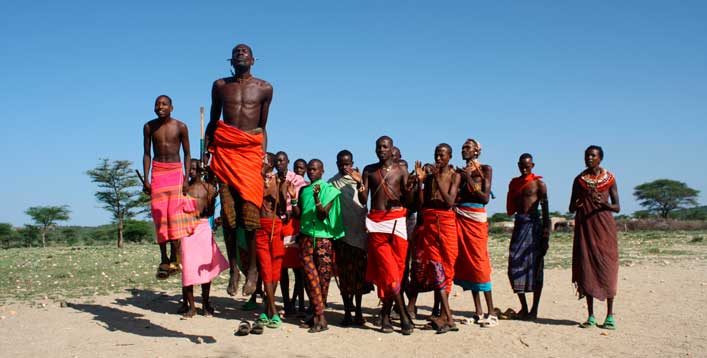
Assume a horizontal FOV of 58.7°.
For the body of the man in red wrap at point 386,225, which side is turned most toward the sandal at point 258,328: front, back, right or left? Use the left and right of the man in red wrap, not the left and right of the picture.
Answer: right

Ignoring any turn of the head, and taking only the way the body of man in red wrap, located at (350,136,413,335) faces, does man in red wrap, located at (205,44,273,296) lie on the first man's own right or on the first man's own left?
on the first man's own right

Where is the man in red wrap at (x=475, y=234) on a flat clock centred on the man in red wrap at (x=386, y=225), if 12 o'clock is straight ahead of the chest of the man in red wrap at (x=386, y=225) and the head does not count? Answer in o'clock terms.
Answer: the man in red wrap at (x=475, y=234) is roughly at 8 o'clock from the man in red wrap at (x=386, y=225).

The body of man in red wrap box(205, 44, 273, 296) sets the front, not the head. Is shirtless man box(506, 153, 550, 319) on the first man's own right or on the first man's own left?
on the first man's own left

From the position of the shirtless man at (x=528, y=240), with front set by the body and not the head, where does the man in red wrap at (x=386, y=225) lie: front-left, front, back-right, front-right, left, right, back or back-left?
front-right

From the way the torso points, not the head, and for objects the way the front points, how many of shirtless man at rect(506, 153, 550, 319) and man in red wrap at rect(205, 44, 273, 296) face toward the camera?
2

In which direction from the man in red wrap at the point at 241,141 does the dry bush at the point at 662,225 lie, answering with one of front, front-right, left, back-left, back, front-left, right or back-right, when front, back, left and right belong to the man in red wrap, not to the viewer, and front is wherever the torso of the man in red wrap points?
back-left
